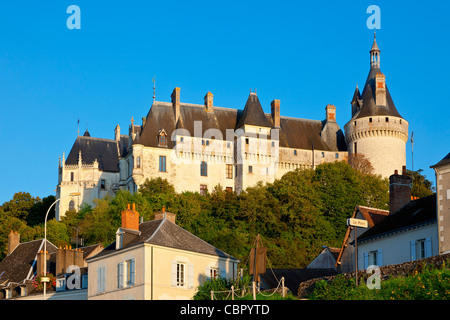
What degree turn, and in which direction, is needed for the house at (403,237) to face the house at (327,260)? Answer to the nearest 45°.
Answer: approximately 135° to its right

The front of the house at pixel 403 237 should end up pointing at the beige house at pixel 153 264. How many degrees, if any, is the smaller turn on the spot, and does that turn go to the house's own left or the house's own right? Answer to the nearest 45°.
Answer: approximately 45° to the house's own right

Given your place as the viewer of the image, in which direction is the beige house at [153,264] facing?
facing the viewer and to the left of the viewer

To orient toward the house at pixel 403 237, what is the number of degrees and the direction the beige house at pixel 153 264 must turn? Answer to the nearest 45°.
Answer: approximately 135° to its left

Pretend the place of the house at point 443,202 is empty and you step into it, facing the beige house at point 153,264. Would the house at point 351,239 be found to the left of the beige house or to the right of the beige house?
right

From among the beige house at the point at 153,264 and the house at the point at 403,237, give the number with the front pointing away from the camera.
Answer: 0

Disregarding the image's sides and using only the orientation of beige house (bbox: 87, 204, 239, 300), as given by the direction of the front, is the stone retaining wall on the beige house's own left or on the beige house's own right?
on the beige house's own left
